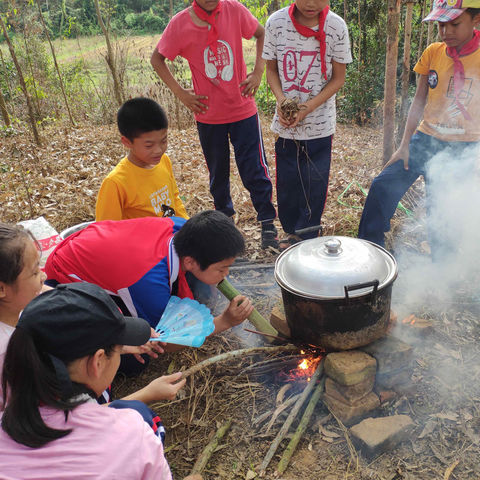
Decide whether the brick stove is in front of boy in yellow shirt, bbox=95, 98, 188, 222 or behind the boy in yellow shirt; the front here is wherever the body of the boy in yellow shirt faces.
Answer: in front

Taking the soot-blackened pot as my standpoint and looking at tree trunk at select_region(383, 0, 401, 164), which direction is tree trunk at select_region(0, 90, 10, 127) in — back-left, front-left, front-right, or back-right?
front-left

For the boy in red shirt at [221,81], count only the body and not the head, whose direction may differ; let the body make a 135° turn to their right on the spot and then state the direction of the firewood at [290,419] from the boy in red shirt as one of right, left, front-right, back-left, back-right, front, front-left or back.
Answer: back-left

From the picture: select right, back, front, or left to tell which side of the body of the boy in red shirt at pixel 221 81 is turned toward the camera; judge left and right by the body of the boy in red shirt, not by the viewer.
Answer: front

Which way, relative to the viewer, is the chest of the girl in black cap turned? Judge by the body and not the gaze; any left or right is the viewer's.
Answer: facing away from the viewer and to the right of the viewer

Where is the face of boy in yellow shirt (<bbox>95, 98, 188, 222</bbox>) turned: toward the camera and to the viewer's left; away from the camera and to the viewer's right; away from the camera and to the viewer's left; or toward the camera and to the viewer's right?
toward the camera and to the viewer's right

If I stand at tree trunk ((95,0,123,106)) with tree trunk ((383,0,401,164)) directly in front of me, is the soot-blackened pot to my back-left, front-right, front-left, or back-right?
front-right

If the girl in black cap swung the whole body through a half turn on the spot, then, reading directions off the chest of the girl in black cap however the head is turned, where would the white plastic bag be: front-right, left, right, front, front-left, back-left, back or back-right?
back-right

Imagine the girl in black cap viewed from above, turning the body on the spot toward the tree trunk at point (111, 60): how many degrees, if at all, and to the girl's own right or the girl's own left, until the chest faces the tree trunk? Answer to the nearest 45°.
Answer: approximately 45° to the girl's own left

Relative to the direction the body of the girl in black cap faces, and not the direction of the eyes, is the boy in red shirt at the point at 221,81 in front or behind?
in front

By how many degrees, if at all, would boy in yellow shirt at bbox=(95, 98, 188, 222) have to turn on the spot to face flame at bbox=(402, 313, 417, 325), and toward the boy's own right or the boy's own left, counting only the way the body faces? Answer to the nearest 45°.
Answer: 0° — they already face it

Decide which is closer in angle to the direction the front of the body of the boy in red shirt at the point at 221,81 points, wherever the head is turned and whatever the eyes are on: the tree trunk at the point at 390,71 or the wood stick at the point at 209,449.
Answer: the wood stick

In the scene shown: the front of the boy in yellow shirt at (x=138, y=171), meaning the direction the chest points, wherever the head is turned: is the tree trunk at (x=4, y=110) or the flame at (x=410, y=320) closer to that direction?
the flame

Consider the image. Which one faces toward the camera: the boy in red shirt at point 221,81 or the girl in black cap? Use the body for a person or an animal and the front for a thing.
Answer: the boy in red shirt

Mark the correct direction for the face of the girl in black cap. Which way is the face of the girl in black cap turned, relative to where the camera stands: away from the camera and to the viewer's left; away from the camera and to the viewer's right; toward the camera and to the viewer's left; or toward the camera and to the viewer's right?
away from the camera and to the viewer's right

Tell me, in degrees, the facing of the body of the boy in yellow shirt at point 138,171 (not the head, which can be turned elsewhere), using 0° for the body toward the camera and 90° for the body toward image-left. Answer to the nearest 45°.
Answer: approximately 315°
